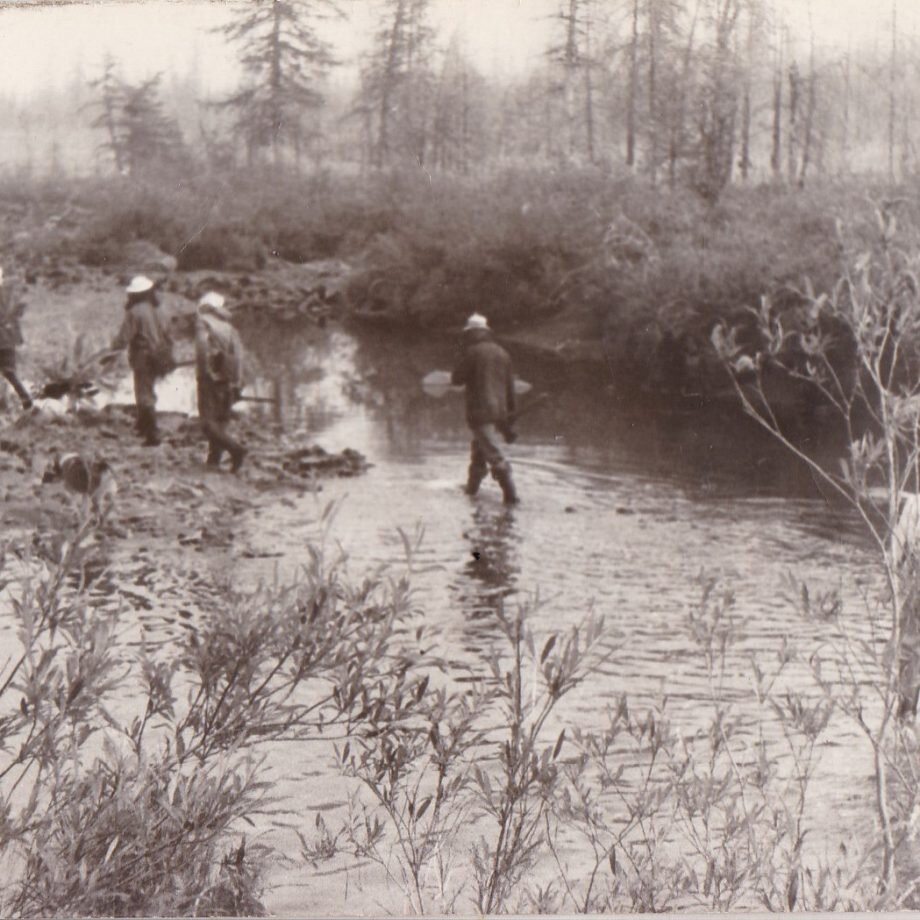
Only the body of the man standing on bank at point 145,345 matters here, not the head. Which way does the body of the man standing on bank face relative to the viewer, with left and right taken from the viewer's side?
facing away from the viewer and to the left of the viewer

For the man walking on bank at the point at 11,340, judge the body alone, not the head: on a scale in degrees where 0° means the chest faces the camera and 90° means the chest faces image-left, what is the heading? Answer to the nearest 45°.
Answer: approximately 90°

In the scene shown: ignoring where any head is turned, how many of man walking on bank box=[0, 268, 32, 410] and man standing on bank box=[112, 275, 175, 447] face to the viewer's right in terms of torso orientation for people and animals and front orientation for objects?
0

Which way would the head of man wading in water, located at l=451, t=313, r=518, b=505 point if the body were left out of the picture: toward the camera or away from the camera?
away from the camera
